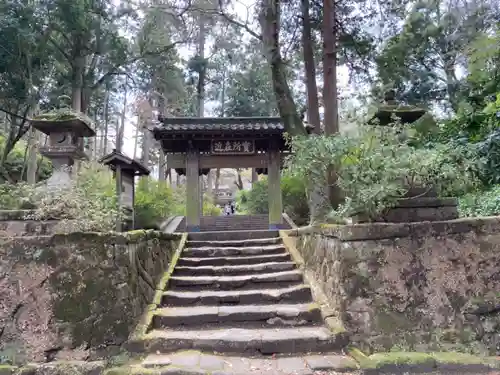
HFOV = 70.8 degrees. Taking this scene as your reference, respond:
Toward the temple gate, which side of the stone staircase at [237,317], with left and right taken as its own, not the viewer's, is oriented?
back

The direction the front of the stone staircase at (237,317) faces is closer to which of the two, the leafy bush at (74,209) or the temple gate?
the leafy bush

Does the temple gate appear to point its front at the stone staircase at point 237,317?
yes

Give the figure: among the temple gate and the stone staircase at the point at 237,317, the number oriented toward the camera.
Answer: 2

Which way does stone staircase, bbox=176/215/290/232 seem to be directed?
toward the camera

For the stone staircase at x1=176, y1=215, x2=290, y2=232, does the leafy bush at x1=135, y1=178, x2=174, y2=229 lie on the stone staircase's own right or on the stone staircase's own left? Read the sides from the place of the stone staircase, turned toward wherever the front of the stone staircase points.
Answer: on the stone staircase's own right

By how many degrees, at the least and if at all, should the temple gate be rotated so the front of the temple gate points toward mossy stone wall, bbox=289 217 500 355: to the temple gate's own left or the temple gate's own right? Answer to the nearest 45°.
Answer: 0° — it already faces it

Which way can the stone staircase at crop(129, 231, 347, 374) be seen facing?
toward the camera

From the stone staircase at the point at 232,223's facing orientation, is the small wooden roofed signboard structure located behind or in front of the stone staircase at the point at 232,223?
in front

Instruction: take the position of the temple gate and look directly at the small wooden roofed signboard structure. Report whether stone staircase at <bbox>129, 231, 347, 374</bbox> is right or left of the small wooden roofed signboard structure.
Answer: left

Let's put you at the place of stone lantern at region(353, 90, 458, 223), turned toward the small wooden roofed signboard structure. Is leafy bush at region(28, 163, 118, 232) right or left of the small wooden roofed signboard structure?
left

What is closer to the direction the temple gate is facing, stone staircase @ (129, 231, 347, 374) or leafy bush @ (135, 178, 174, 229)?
the stone staircase

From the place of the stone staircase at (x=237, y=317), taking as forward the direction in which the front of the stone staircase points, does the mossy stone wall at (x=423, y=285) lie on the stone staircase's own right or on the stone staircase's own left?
on the stone staircase's own left

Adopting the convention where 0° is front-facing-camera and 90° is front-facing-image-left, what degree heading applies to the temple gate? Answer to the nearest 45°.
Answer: approximately 0°
